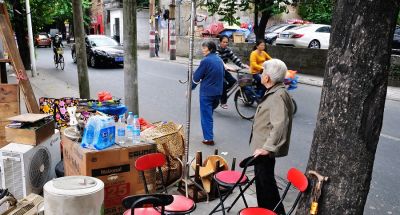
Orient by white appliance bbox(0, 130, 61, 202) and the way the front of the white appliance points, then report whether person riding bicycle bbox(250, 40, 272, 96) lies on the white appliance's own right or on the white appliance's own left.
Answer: on the white appliance's own left

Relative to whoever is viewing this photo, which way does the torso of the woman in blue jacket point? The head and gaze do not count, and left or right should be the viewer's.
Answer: facing away from the viewer and to the left of the viewer

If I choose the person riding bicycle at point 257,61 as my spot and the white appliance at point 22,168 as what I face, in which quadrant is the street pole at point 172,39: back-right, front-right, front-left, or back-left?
back-right

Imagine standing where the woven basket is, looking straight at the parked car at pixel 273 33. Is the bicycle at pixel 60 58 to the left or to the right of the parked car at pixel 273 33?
left
